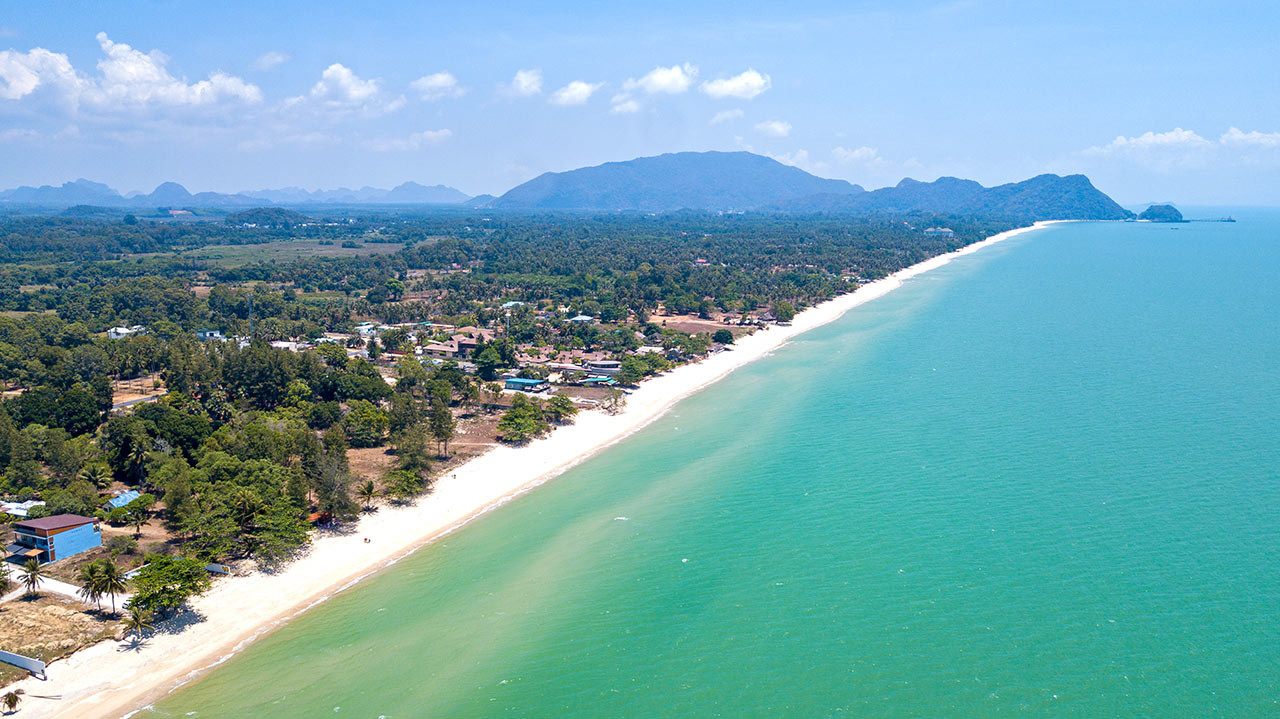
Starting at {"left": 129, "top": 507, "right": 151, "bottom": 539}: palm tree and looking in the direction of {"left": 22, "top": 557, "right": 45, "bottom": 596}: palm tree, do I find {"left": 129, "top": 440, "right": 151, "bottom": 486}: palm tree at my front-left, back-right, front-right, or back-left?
back-right

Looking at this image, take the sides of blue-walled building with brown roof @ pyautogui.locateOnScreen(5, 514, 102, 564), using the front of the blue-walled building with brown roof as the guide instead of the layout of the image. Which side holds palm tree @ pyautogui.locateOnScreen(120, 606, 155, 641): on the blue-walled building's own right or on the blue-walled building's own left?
on the blue-walled building's own left

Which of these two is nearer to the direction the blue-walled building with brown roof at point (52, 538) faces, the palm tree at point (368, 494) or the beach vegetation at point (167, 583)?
the beach vegetation

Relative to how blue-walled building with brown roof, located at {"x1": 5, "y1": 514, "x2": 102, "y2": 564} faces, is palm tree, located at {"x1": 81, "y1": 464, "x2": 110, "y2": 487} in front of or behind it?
behind

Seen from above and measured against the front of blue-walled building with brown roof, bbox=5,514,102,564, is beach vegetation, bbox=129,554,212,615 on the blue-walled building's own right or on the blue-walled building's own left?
on the blue-walled building's own left

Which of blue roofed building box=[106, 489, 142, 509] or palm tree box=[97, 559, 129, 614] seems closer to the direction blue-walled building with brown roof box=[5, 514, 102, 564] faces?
the palm tree

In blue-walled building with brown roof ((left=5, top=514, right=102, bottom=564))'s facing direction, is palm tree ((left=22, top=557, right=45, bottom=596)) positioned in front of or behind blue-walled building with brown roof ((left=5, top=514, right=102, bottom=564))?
in front

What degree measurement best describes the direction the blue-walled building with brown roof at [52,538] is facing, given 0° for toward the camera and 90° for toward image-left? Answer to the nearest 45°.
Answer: approximately 45°

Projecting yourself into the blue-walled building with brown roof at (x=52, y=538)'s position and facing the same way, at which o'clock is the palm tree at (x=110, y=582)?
The palm tree is roughly at 10 o'clock from the blue-walled building with brown roof.

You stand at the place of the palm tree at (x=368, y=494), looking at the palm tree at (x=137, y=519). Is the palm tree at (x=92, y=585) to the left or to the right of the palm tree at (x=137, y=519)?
left
